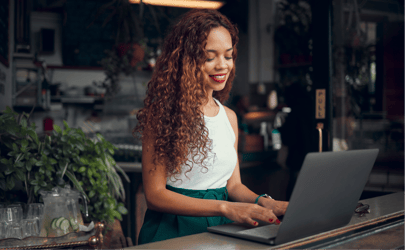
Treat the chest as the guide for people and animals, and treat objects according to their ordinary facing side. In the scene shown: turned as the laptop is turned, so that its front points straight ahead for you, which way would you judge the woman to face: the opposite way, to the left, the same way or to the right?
the opposite way

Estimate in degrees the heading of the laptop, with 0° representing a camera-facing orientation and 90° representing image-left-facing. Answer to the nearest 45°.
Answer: approximately 135°

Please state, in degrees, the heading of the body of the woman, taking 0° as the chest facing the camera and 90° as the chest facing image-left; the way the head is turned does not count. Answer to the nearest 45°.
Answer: approximately 315°

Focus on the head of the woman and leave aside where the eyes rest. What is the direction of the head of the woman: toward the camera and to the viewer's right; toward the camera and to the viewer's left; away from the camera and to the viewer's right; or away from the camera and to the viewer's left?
toward the camera and to the viewer's right
